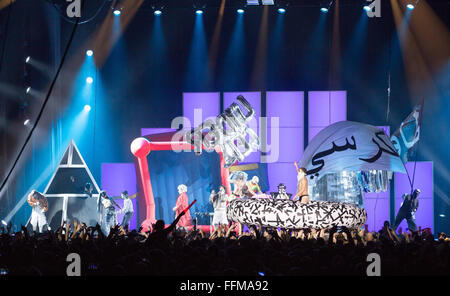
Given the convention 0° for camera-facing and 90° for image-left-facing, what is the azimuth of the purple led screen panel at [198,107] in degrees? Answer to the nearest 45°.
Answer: approximately 0°

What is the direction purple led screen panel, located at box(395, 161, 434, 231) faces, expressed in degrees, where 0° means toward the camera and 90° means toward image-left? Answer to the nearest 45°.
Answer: approximately 0°

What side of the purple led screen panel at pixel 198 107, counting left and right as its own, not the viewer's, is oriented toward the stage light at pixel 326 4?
left

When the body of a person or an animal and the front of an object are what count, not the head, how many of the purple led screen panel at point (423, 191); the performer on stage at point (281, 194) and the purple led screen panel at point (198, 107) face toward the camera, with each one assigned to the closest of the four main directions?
3

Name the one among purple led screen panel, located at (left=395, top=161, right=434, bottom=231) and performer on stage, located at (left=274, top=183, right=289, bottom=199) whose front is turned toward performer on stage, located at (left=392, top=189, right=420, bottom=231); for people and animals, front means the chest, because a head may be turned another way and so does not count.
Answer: the purple led screen panel
